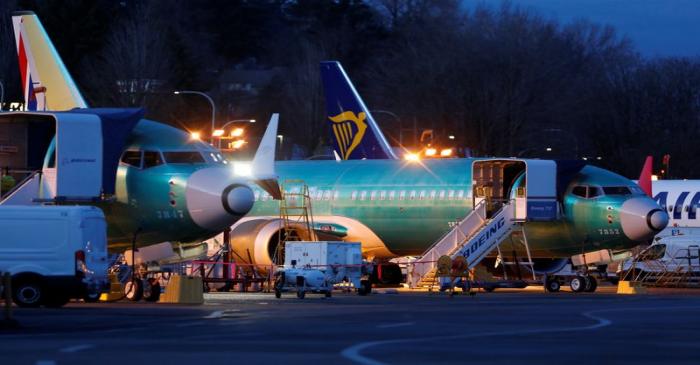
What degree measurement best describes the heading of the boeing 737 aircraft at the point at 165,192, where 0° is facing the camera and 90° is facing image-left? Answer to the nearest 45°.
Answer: approximately 315°

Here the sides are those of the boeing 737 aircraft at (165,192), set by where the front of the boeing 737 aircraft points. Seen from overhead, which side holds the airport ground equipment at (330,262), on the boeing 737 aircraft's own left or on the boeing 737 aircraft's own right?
on the boeing 737 aircraft's own left

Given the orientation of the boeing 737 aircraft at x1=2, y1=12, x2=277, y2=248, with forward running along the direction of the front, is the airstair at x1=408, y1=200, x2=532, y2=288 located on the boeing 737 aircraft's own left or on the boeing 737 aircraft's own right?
on the boeing 737 aircraft's own left

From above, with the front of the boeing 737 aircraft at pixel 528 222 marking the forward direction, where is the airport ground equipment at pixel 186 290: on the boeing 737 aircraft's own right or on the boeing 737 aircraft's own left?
on the boeing 737 aircraft's own right

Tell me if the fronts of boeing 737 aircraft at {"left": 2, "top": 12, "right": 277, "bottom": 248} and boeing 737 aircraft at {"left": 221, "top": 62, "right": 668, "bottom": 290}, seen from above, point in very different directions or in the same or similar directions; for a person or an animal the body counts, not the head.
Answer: same or similar directions

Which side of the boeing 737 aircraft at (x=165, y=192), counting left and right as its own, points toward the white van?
right

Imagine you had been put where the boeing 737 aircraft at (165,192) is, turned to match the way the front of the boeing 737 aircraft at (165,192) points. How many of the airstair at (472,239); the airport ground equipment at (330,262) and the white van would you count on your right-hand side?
1

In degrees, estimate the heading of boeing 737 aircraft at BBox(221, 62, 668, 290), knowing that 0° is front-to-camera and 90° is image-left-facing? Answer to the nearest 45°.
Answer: approximately 315°

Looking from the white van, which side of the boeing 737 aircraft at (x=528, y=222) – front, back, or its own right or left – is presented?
right

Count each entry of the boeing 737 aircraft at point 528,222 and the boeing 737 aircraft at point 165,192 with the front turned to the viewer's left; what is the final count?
0
